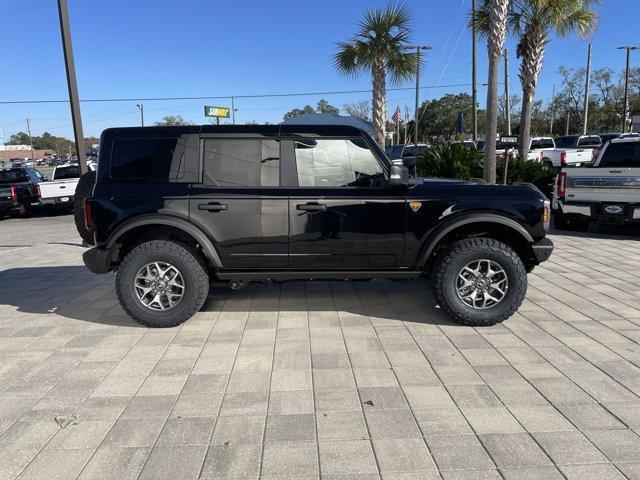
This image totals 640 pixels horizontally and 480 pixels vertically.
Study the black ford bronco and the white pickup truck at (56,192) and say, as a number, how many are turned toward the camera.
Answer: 0

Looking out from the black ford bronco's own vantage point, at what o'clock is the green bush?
The green bush is roughly at 10 o'clock from the black ford bronco.

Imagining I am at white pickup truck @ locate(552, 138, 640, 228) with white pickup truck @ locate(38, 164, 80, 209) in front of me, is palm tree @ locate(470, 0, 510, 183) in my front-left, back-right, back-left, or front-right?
front-right

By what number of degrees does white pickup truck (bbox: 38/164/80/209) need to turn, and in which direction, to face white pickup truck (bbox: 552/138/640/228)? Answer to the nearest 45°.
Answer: approximately 90° to its right

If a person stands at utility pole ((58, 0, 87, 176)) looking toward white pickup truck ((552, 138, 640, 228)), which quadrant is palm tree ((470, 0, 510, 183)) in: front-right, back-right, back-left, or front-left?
front-left

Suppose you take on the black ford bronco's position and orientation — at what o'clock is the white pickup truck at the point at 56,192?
The white pickup truck is roughly at 8 o'clock from the black ford bronco.

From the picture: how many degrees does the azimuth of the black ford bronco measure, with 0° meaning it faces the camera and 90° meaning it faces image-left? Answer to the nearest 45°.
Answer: approximately 270°

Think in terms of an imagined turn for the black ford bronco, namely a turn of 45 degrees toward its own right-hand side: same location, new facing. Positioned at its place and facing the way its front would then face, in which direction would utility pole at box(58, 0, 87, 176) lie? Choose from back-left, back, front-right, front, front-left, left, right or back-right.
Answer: back

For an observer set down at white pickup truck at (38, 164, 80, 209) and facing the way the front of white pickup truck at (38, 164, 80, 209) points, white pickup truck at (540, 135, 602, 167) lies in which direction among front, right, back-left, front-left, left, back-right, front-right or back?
front-right

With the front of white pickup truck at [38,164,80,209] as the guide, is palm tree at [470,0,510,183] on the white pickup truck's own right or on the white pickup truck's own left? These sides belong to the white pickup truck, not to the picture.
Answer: on the white pickup truck's own right

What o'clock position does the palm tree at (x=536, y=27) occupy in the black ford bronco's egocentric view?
The palm tree is roughly at 10 o'clock from the black ford bronco.

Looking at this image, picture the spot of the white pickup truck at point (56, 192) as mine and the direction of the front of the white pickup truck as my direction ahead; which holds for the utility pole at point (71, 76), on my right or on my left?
on my right
